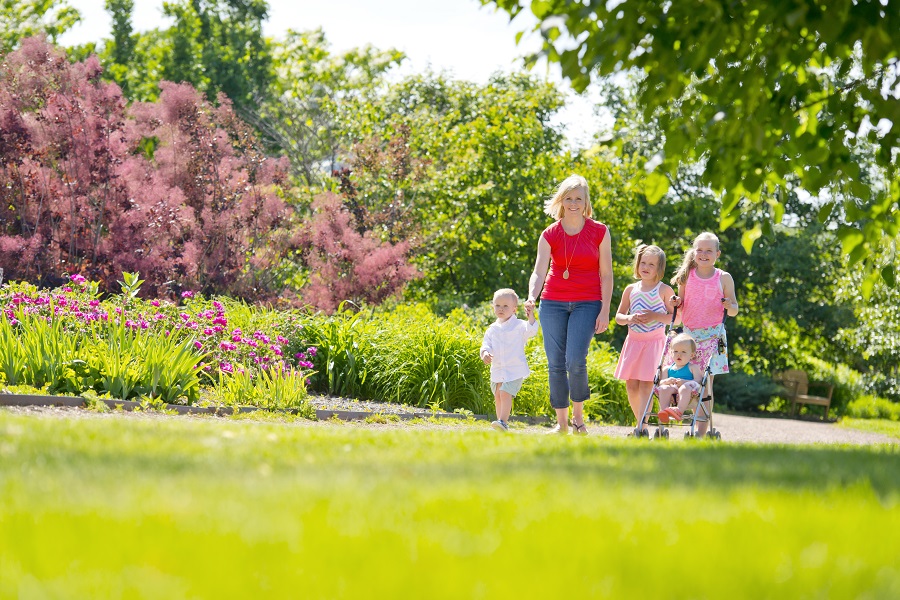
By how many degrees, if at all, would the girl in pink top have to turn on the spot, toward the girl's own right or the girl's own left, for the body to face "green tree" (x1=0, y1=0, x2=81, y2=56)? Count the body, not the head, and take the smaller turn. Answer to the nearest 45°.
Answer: approximately 135° to the girl's own right

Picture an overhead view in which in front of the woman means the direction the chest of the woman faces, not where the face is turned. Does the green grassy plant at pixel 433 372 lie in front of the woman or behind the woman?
behind

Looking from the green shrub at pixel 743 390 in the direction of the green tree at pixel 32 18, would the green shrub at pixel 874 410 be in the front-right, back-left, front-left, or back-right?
back-right

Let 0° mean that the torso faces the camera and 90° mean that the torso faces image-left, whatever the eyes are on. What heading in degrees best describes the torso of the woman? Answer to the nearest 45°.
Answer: approximately 0°

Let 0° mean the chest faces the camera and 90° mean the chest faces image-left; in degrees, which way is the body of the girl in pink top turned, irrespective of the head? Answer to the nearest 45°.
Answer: approximately 0°

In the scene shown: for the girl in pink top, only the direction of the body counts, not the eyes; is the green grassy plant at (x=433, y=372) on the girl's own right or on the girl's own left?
on the girl's own right

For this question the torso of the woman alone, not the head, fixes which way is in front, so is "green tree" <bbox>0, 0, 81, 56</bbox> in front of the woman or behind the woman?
behind

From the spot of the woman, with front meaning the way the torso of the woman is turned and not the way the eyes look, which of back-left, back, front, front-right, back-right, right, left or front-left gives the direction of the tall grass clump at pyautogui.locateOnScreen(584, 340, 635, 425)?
back

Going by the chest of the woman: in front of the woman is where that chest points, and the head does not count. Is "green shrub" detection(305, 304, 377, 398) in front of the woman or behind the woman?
behind
